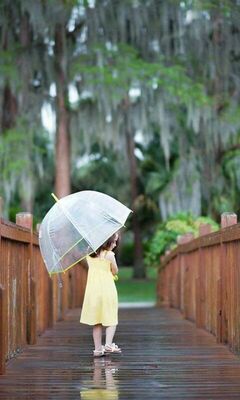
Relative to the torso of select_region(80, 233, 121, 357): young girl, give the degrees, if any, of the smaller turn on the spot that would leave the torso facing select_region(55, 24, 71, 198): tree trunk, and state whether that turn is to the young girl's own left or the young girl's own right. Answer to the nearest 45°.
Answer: approximately 45° to the young girl's own left

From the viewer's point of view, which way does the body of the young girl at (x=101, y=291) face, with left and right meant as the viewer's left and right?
facing away from the viewer and to the right of the viewer
